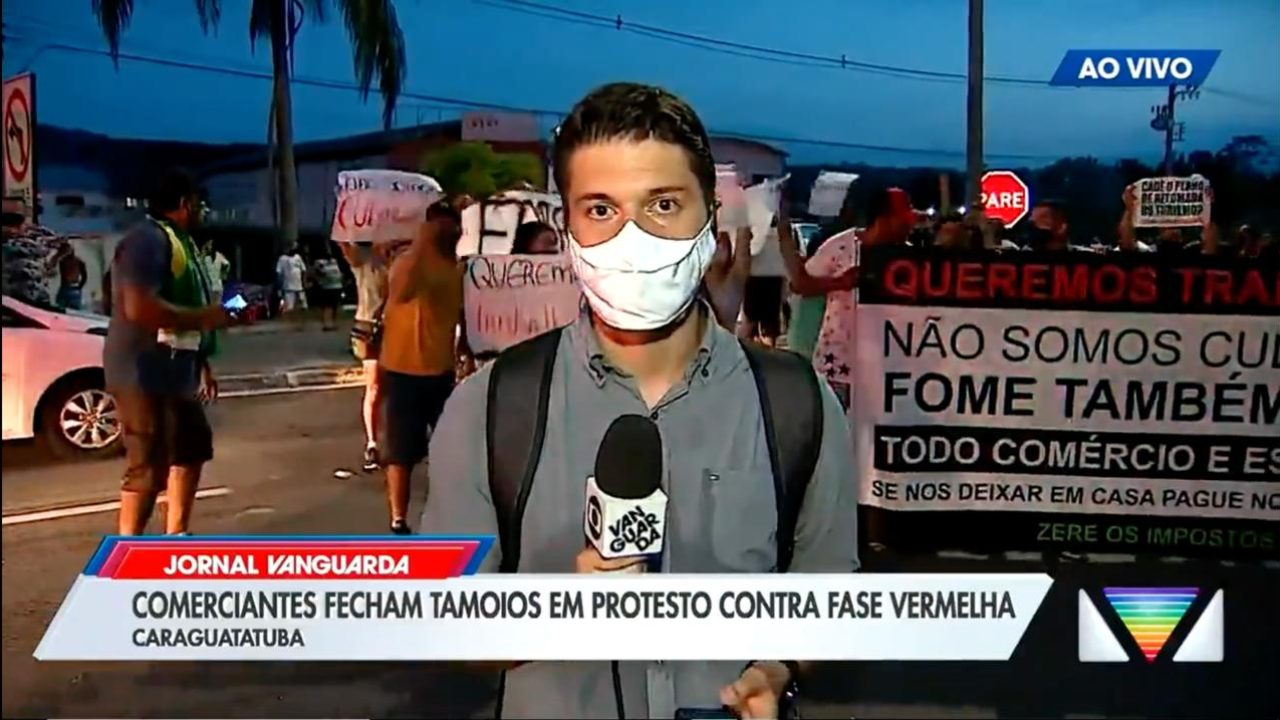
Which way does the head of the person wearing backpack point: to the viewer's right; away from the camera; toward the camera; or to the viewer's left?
toward the camera

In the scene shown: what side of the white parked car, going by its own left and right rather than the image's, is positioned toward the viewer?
right

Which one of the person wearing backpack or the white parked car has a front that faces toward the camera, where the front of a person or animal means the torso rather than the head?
the person wearing backpack

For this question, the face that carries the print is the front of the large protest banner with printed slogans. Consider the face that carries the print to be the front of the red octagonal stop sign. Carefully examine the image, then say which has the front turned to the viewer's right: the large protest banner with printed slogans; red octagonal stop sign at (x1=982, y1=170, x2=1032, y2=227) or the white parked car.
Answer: the white parked car

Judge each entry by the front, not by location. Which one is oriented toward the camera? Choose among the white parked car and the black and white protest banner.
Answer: the black and white protest banner

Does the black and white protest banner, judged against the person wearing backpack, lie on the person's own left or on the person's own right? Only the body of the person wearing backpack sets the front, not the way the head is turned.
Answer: on the person's own left

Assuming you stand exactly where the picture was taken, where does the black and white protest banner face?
facing the viewer
